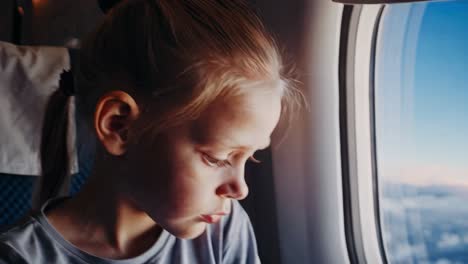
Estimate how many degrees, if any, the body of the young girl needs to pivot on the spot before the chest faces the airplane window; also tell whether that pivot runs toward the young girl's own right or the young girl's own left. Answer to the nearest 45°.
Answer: approximately 45° to the young girl's own left

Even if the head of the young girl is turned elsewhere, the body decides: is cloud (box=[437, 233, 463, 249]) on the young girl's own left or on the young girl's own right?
on the young girl's own left

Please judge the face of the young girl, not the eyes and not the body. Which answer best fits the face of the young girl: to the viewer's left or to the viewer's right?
to the viewer's right

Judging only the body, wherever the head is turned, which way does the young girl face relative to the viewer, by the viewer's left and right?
facing the viewer and to the right of the viewer
